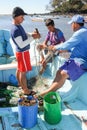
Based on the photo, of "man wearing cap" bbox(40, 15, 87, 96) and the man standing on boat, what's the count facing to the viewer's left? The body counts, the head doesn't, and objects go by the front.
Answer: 1

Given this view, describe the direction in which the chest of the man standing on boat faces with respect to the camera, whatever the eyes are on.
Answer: to the viewer's right

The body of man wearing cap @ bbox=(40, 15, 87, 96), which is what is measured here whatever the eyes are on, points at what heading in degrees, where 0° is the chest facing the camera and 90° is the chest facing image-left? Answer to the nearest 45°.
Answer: approximately 90°

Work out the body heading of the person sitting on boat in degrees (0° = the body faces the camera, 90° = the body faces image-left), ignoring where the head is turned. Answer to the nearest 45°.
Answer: approximately 45°

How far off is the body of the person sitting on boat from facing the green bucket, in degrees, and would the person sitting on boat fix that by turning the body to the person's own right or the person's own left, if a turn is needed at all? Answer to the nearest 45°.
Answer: approximately 45° to the person's own left

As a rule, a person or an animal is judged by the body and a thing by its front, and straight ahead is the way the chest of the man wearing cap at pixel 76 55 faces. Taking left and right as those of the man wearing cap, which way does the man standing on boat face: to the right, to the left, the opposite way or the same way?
the opposite way

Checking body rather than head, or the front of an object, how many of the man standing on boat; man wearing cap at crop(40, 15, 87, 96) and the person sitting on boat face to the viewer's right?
1

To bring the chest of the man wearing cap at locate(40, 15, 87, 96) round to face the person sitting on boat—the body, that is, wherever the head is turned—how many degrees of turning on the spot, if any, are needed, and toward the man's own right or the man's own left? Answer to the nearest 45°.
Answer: approximately 90° to the man's own right
